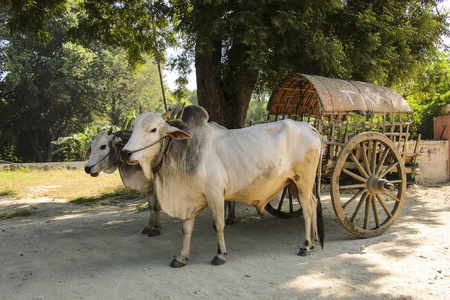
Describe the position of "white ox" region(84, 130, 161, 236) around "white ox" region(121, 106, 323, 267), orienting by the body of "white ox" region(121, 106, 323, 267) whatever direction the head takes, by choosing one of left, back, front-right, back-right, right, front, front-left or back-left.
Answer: right

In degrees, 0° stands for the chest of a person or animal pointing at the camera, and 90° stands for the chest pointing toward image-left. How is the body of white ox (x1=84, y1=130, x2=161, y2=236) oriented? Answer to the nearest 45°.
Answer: approximately 45°

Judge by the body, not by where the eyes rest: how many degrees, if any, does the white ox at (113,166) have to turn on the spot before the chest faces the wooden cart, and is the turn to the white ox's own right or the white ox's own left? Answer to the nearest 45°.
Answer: approximately 135° to the white ox's own left

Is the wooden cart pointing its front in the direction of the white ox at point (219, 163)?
yes

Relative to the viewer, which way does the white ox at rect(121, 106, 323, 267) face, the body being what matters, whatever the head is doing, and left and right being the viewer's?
facing the viewer and to the left of the viewer

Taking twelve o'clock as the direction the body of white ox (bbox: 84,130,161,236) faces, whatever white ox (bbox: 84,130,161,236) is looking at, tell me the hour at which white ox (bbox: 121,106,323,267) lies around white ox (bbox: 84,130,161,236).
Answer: white ox (bbox: 121,106,323,267) is roughly at 9 o'clock from white ox (bbox: 84,130,161,236).

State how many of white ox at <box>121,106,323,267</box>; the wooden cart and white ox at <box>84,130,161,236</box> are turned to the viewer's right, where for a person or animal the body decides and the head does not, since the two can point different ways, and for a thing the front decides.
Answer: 0

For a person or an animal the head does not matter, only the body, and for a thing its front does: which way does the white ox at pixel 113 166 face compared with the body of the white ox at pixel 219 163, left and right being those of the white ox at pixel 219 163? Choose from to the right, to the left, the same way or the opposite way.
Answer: the same way

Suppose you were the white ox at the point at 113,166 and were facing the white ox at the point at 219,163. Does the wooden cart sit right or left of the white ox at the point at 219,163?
left

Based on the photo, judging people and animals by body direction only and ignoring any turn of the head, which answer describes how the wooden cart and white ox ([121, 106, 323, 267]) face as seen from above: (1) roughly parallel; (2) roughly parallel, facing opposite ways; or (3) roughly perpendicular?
roughly parallel

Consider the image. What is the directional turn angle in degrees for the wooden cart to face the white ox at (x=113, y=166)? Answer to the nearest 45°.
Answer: approximately 45° to its right
